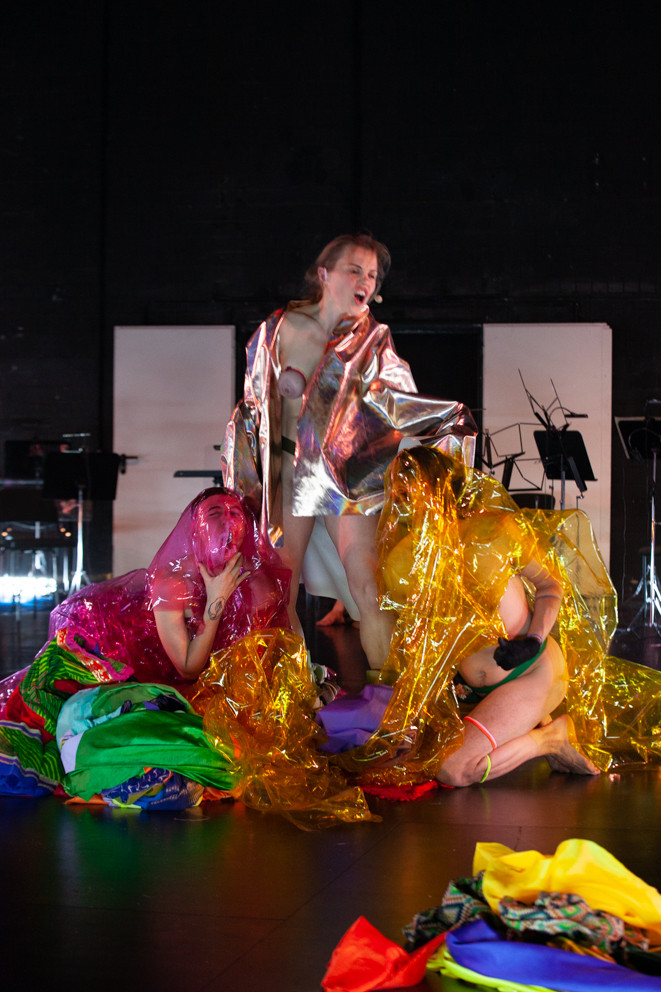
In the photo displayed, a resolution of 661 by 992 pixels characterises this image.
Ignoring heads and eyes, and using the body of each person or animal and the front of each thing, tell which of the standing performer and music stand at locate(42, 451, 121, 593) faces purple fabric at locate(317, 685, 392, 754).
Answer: the standing performer

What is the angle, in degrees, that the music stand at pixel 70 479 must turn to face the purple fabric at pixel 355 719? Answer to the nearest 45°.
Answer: approximately 180°

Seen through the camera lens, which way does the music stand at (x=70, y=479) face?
facing away from the viewer

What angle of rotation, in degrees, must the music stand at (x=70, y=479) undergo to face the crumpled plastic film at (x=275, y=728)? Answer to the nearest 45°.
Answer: approximately 180°

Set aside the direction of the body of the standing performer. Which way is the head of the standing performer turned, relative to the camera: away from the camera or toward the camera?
toward the camera

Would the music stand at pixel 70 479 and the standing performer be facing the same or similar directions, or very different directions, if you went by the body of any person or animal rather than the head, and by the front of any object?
very different directions

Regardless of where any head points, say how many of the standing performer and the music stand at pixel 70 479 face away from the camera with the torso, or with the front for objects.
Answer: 1

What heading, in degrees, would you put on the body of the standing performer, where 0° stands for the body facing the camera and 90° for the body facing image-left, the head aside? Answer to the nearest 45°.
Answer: approximately 0°

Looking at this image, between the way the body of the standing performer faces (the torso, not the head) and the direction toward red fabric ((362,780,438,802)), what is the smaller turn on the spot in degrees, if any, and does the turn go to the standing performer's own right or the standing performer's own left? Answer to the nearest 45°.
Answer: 0° — they already face it

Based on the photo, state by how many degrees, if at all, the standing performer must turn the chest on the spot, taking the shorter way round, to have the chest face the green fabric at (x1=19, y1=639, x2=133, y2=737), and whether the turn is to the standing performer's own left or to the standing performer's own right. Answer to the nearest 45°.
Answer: approximately 45° to the standing performer's own right

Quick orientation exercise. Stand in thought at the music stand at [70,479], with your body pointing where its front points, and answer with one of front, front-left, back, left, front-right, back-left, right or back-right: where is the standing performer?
back

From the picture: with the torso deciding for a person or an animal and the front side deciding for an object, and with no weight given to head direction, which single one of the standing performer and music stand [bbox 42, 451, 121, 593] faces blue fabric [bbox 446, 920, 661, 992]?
the standing performer

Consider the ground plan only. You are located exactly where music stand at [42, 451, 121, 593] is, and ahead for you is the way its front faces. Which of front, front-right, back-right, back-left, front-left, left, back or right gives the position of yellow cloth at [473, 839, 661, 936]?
back
